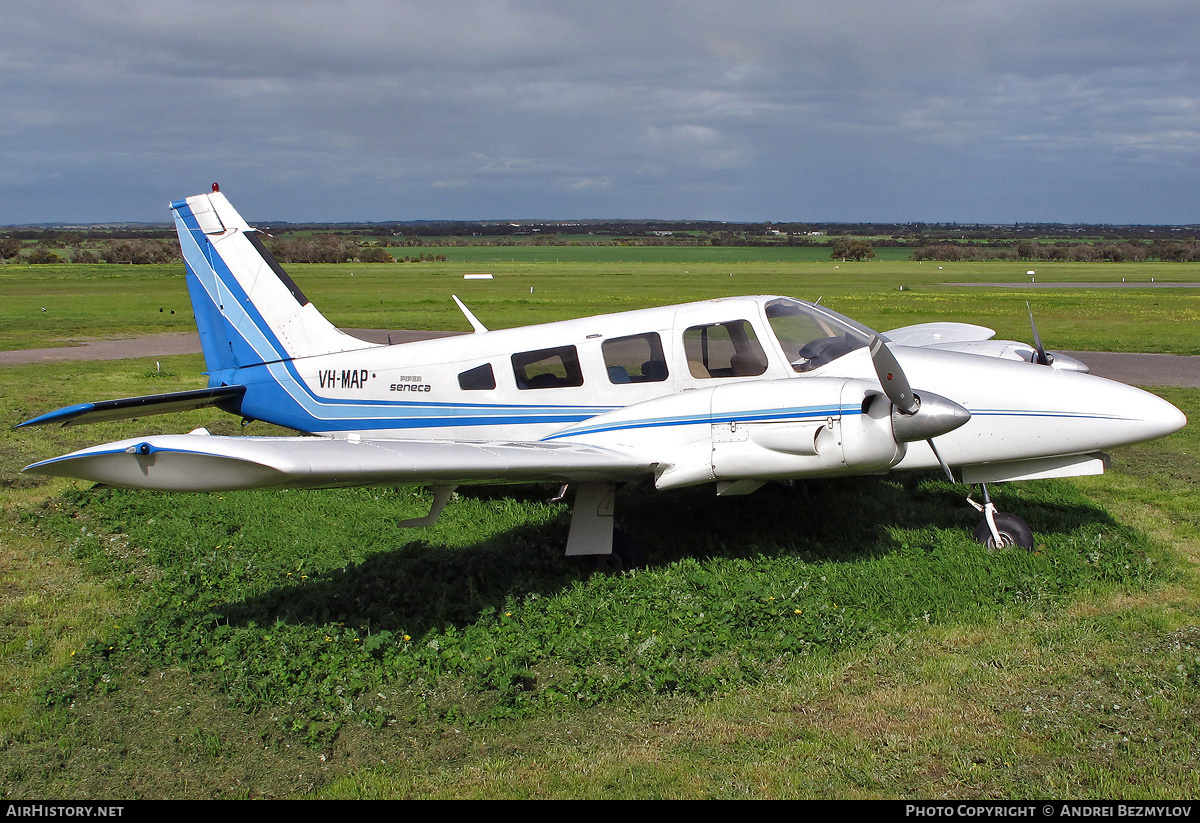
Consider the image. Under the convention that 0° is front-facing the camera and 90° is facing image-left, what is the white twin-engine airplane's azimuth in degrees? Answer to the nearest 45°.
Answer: approximately 315°
